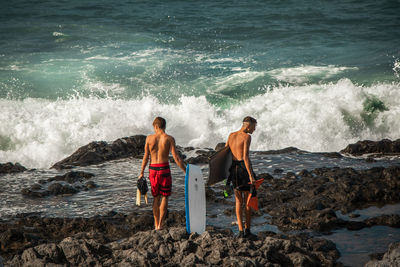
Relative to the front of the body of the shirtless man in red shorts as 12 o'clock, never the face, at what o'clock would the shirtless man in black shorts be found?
The shirtless man in black shorts is roughly at 3 o'clock from the shirtless man in red shorts.

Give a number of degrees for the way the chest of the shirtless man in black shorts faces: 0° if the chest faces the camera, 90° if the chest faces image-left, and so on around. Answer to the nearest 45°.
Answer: approximately 225°

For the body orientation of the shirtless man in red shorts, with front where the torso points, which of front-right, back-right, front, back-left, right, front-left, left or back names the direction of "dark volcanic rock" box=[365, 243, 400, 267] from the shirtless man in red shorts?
back-right

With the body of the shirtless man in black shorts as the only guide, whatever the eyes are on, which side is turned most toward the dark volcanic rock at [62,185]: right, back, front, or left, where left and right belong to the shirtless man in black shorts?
left

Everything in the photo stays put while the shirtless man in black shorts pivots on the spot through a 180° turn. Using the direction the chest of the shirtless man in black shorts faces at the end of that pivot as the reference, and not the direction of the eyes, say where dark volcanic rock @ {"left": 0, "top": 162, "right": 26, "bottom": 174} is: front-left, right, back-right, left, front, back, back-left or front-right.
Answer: right

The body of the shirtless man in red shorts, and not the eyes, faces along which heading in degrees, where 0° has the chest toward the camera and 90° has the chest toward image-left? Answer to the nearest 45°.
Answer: approximately 180°

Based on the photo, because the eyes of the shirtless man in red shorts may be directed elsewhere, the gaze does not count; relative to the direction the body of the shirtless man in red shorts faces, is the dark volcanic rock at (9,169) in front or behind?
in front

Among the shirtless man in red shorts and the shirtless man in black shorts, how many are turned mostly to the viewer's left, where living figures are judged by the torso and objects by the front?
0
